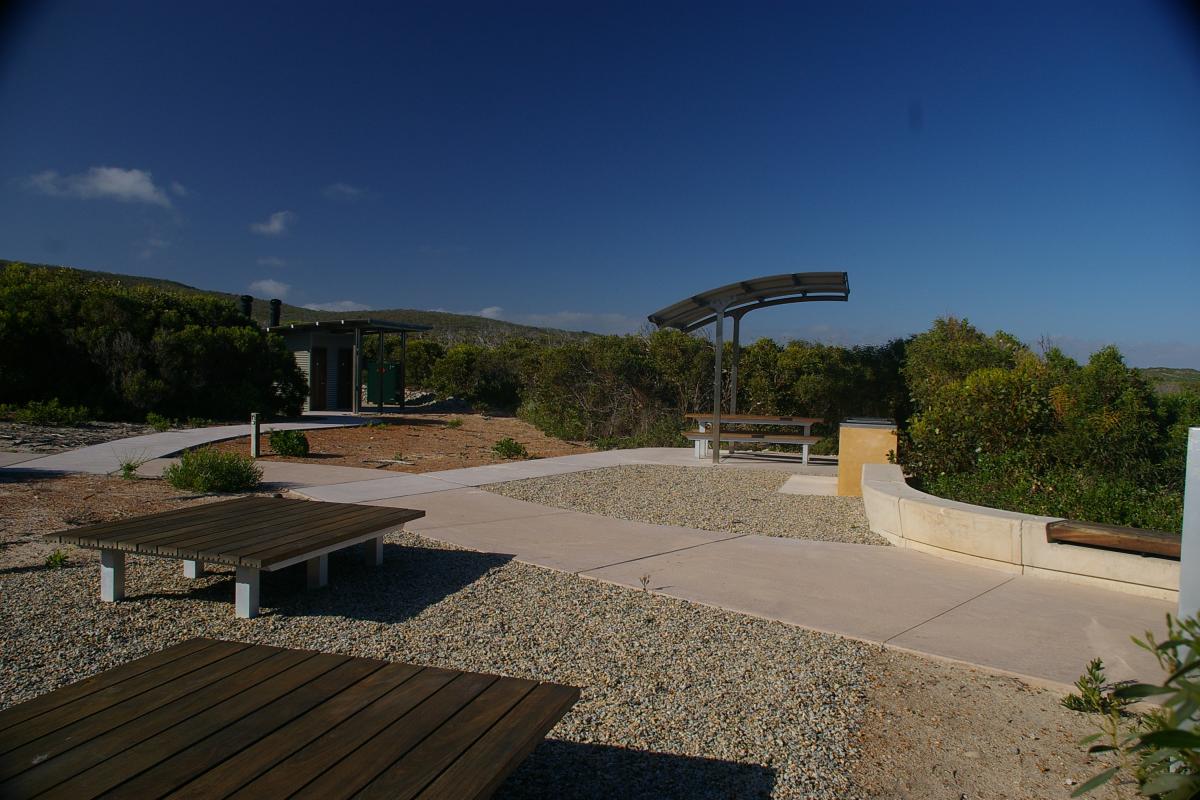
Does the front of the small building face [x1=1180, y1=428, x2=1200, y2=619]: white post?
yes

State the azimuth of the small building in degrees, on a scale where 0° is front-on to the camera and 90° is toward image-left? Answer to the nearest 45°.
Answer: approximately 0°

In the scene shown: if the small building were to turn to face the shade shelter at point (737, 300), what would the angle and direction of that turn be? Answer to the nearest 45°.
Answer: approximately 45° to its left

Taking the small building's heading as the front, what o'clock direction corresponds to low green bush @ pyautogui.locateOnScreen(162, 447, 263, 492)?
The low green bush is roughly at 12 o'clock from the small building.

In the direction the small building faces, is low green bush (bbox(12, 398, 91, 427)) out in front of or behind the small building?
in front

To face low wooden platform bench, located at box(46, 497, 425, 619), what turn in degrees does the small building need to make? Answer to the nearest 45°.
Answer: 0° — it already faces it

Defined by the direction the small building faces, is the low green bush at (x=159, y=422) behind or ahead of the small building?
ahead

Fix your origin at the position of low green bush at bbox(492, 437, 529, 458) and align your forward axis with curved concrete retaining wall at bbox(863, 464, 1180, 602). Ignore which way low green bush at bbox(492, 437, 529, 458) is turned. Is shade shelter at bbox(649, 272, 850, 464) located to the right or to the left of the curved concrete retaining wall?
left

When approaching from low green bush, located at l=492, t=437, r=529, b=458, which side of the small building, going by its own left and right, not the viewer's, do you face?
front

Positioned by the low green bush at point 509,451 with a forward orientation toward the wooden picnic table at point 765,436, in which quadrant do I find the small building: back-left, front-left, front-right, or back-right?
back-left

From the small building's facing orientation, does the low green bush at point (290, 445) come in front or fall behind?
in front

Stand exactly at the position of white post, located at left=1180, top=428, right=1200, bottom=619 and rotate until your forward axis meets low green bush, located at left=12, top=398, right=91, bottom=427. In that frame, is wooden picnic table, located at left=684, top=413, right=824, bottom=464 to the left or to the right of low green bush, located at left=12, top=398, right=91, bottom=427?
right
